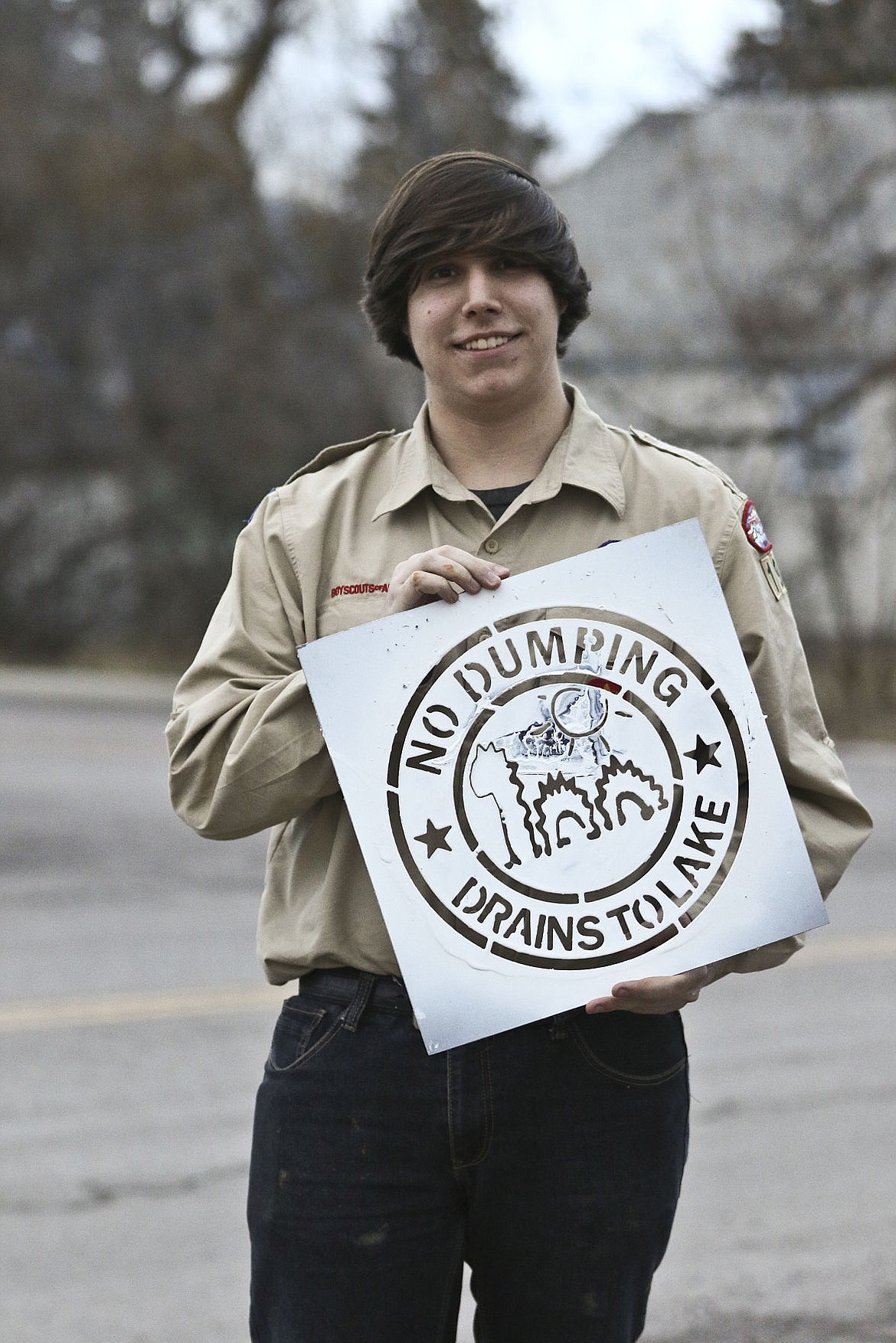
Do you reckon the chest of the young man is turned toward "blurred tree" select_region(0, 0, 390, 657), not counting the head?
no

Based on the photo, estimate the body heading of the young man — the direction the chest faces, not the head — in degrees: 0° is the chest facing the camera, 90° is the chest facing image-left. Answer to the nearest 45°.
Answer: approximately 0°

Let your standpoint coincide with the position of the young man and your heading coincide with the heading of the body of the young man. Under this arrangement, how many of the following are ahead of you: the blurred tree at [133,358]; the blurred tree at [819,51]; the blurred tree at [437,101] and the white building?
0

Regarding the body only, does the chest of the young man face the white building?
no

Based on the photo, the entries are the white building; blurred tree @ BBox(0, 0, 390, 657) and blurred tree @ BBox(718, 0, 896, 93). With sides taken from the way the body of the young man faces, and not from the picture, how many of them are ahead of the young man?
0

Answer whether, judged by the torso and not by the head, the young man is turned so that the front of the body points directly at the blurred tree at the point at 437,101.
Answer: no

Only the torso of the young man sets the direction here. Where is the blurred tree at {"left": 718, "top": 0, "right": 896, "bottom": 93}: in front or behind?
behind

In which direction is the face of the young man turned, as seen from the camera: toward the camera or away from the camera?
toward the camera
